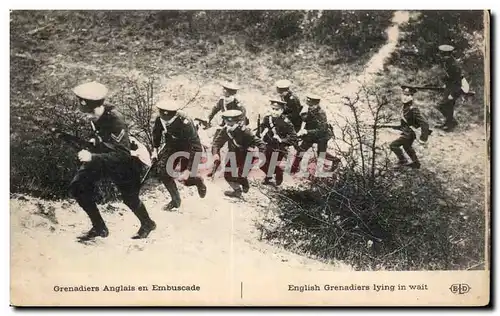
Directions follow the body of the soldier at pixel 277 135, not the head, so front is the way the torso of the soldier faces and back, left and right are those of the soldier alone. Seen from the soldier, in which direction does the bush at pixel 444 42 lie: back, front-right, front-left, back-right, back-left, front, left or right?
back-left

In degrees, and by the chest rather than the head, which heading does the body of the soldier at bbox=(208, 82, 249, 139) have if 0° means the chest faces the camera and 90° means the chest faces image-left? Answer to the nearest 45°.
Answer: approximately 45°

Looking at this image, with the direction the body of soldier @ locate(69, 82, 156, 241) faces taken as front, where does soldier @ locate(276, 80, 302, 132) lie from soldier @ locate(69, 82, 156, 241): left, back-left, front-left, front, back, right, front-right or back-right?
back

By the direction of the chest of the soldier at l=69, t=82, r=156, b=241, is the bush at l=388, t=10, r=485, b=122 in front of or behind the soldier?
behind

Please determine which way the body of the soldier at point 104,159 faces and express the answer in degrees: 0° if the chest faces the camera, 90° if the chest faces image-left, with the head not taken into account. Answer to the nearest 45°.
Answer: approximately 90°

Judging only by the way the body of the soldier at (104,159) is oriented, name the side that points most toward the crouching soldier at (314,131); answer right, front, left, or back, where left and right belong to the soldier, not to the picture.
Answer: back
